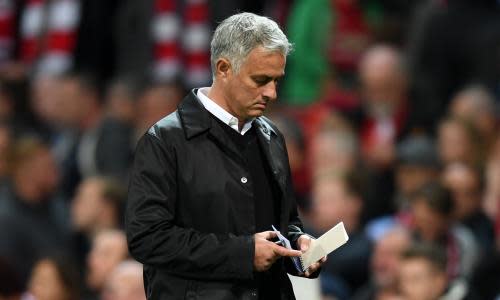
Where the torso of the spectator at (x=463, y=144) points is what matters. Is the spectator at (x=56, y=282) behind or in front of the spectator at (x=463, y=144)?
in front

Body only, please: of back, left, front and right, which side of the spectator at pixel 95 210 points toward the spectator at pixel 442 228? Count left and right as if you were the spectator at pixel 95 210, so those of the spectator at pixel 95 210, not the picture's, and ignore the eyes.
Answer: left

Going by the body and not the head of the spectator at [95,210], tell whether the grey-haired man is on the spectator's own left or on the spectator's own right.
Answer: on the spectator's own left

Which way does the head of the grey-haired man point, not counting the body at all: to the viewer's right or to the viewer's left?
to the viewer's right

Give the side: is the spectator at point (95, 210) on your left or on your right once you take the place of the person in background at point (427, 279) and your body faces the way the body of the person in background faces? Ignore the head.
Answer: on your right

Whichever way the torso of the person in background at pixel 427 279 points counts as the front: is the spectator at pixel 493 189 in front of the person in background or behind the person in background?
behind

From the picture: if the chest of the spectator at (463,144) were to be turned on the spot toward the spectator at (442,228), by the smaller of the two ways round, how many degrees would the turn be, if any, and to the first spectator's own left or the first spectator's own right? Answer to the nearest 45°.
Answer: approximately 45° to the first spectator's own left

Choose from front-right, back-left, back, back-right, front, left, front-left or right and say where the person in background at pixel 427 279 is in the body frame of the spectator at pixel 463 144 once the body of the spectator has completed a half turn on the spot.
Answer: back-right

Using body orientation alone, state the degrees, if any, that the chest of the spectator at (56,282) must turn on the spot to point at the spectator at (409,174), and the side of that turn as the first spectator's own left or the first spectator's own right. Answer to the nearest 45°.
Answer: approximately 135° to the first spectator's own left
